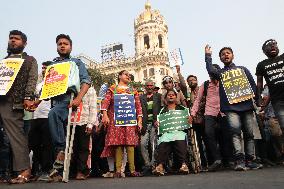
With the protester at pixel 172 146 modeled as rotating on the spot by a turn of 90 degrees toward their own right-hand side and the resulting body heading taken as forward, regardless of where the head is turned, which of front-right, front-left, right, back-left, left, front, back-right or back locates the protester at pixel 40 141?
front

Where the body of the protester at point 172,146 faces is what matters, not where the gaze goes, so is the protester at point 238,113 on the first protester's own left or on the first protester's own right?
on the first protester's own left

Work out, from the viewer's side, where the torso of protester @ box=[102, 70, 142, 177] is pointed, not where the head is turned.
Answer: toward the camera

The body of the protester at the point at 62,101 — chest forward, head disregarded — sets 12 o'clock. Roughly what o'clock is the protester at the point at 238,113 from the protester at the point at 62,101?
the protester at the point at 238,113 is roughly at 9 o'clock from the protester at the point at 62,101.

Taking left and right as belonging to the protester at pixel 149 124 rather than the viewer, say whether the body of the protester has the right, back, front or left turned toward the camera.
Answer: front

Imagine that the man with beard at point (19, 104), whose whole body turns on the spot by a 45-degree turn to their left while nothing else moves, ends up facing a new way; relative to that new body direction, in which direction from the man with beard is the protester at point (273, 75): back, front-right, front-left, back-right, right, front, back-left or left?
left

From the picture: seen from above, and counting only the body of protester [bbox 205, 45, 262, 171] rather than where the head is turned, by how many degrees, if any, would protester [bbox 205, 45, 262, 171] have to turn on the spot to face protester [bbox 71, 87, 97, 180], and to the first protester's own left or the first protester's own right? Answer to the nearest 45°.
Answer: approximately 45° to the first protester's own right

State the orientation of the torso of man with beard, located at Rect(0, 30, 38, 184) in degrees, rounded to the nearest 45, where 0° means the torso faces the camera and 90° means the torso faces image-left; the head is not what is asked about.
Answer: approximately 45°

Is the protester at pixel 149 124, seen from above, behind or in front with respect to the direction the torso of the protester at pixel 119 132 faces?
behind
